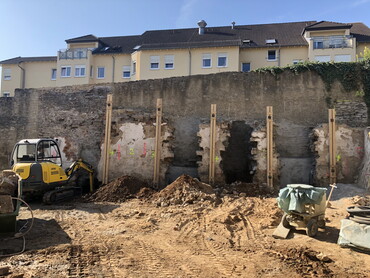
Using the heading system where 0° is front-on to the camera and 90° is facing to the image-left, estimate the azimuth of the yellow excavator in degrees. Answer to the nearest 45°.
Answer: approximately 225°

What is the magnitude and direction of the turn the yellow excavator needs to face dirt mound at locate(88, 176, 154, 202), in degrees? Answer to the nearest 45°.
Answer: approximately 45° to its right

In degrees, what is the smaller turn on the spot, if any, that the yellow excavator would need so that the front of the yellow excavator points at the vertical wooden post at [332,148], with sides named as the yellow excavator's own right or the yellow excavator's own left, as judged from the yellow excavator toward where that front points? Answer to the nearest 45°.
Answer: approximately 45° to the yellow excavator's own right

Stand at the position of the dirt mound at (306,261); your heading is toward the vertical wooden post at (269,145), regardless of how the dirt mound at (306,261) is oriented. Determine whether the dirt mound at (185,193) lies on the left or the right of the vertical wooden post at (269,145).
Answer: left

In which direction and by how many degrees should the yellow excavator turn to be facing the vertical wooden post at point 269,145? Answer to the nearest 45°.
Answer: approximately 45° to its right

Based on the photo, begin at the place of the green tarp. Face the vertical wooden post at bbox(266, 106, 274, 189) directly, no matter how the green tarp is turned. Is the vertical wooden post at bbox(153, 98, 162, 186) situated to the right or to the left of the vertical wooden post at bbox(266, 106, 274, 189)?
left

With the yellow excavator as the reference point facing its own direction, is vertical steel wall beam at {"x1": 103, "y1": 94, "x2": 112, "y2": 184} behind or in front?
in front
